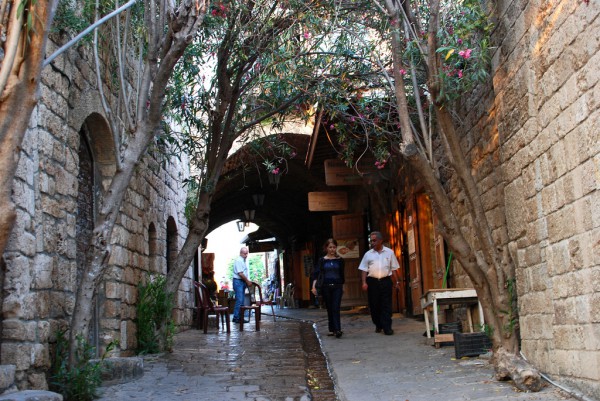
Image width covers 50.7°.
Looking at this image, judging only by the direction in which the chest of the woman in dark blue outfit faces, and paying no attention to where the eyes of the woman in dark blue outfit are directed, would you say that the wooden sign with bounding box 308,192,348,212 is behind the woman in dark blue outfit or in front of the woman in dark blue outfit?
behind

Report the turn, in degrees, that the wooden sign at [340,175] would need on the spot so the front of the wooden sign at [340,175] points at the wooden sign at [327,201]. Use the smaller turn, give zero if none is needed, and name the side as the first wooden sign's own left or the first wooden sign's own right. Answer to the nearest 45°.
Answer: approximately 180°

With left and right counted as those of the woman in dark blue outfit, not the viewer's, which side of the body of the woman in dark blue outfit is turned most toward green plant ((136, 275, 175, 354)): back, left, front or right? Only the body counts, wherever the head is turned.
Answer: right

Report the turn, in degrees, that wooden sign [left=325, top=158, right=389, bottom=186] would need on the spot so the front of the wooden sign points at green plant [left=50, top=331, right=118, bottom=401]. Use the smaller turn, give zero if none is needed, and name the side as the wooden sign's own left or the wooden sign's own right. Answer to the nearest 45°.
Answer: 0° — it already faces it

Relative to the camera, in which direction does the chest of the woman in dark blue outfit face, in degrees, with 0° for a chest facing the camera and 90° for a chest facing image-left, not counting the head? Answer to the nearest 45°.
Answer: approximately 0°

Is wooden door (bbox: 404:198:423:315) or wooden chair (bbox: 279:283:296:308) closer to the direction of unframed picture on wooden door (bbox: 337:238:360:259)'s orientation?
the wooden door

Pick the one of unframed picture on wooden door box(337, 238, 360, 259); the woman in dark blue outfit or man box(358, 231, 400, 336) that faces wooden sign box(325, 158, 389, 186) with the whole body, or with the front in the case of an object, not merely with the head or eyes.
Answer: the unframed picture on wooden door

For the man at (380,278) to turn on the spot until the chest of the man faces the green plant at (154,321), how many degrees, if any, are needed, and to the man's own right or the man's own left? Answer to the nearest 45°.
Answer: approximately 90° to the man's own right

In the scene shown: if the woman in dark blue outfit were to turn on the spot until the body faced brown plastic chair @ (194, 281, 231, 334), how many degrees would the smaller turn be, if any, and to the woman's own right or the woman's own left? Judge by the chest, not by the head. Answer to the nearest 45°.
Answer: approximately 135° to the woman's own right
